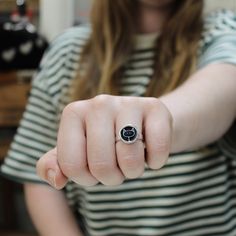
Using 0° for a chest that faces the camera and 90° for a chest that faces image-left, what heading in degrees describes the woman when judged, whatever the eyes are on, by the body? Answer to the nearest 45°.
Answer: approximately 0°
